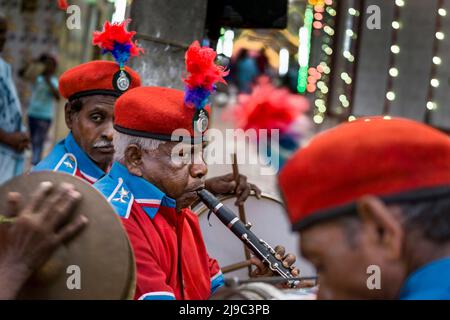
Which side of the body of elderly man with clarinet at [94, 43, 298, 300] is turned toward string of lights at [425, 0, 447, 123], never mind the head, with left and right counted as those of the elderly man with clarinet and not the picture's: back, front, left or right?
left

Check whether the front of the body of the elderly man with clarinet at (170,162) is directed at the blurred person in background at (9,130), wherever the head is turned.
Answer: no

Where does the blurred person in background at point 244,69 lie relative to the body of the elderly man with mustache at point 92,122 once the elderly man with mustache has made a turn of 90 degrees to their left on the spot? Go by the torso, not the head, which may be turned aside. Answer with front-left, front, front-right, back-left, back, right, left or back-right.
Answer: front-left

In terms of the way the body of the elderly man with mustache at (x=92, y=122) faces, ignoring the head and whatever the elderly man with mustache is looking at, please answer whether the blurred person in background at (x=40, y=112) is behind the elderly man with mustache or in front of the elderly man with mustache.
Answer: behind

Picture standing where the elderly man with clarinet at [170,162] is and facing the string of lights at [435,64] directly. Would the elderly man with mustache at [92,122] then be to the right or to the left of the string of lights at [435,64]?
left

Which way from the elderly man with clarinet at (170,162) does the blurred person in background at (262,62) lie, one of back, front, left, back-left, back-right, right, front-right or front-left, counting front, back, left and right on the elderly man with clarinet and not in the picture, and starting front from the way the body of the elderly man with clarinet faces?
back-left

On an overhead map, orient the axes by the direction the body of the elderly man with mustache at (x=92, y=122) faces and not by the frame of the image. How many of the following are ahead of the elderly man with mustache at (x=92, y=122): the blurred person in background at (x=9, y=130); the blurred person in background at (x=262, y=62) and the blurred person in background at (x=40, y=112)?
0

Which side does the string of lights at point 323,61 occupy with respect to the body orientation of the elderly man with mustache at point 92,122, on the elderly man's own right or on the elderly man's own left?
on the elderly man's own left

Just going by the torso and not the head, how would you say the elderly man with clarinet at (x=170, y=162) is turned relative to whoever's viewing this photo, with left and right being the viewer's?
facing the viewer and to the right of the viewer

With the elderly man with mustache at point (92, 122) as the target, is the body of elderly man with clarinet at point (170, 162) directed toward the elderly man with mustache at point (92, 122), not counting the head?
no

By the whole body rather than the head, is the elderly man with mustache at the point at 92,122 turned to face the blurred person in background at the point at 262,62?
no
